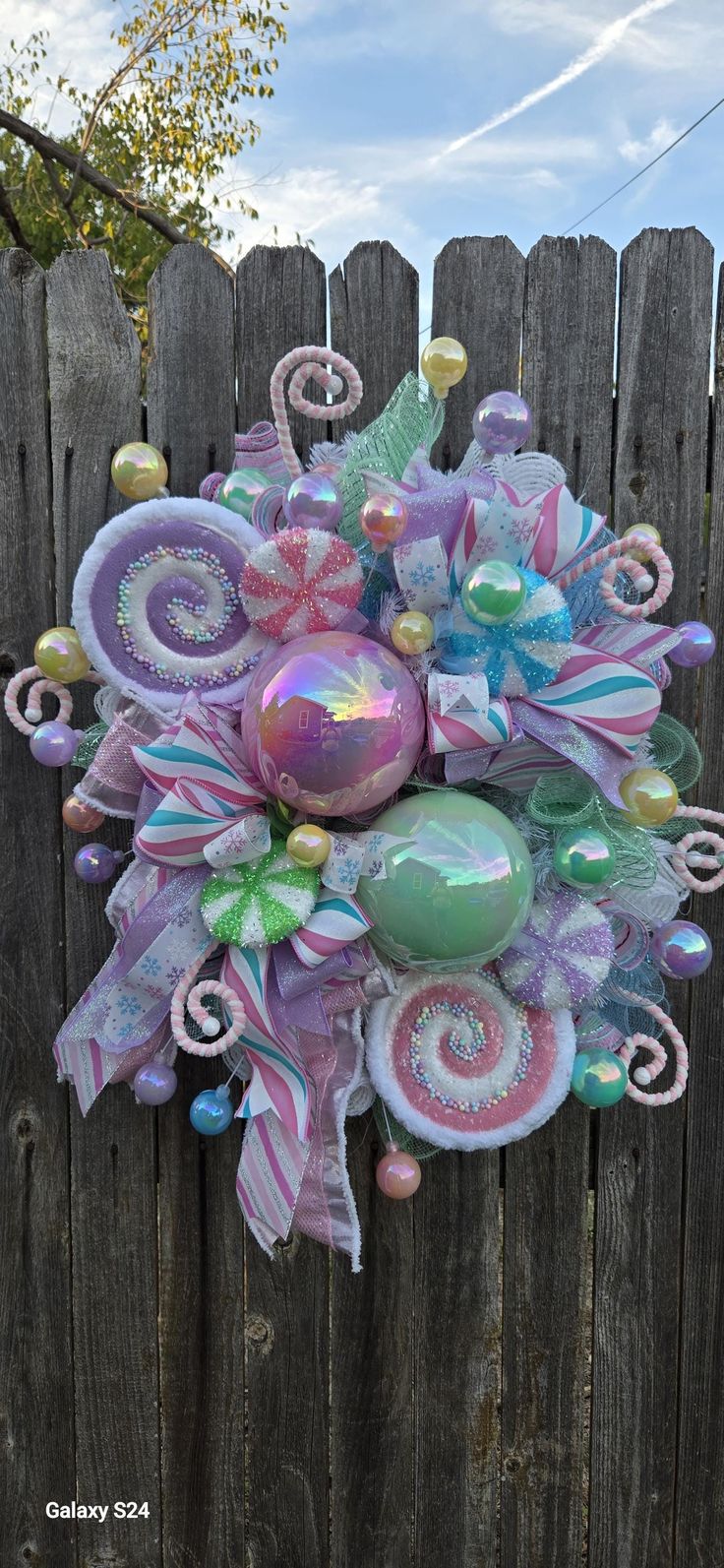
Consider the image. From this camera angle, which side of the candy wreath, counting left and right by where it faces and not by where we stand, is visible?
front
